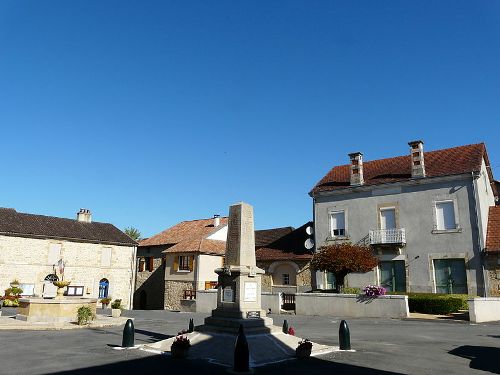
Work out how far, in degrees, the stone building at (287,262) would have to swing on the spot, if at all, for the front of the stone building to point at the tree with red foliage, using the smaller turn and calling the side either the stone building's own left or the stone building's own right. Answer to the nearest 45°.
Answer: approximately 45° to the stone building's own left

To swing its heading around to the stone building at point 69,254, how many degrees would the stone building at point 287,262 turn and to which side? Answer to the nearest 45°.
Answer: approximately 90° to its right

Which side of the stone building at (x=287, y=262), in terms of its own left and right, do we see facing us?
front

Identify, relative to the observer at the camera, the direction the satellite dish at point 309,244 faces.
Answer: facing the viewer and to the left of the viewer

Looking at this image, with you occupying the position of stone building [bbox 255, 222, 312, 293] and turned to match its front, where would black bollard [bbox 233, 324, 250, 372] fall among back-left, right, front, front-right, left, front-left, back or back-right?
front

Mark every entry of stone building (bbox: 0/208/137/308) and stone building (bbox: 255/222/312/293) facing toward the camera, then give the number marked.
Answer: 2

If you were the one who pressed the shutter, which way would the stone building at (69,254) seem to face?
facing the viewer

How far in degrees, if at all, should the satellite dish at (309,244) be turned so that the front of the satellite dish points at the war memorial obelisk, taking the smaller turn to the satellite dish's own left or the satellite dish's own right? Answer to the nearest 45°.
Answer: approximately 45° to the satellite dish's own left

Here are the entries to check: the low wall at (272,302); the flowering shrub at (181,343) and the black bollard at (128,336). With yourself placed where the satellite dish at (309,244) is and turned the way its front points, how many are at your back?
0

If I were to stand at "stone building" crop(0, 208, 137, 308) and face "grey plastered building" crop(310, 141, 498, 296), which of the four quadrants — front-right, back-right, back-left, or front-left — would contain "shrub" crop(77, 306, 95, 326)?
front-right

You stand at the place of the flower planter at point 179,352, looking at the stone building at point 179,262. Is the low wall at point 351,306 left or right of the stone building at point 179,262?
right

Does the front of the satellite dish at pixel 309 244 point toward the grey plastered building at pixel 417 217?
no

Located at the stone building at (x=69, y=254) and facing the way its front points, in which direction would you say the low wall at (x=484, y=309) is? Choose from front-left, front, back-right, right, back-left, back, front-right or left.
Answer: front-left

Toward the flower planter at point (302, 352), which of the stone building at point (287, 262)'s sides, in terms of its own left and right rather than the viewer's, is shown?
front

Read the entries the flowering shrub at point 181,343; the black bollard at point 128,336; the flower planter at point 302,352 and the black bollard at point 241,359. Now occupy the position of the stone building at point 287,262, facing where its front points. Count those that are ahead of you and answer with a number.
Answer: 4

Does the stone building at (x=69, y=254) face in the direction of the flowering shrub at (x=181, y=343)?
yes

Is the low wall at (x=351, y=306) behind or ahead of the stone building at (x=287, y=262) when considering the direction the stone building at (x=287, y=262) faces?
ahead

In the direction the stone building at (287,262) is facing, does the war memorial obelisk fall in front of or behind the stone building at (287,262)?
in front
